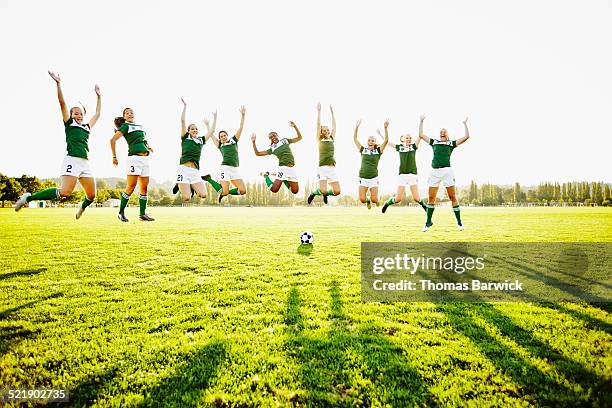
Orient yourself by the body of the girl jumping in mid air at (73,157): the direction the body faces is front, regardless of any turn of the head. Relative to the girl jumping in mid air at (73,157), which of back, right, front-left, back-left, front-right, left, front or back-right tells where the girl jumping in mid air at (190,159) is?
front-left

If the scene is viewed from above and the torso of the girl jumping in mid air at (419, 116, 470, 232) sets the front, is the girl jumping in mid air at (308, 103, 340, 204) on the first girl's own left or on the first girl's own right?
on the first girl's own right

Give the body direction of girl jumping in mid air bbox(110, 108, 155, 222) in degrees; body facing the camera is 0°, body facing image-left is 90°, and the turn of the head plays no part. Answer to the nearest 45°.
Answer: approximately 315°

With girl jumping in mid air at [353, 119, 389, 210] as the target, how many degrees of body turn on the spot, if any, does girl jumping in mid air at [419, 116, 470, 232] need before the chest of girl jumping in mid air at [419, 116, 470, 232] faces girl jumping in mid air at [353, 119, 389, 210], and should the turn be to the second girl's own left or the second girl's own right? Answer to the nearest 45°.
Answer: approximately 90° to the second girl's own right

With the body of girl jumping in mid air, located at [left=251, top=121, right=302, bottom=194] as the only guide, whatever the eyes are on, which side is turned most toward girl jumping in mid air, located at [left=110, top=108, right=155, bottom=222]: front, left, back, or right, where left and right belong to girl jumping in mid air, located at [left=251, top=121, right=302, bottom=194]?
right

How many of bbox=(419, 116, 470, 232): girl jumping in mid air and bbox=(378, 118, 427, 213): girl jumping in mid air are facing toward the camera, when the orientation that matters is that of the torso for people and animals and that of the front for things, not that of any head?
2

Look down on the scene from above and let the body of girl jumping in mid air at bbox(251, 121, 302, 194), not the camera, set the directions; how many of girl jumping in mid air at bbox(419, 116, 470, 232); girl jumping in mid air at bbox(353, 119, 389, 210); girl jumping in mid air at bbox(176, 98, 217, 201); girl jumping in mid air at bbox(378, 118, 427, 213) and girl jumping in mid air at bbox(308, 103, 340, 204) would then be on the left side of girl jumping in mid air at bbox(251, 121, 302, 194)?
4
